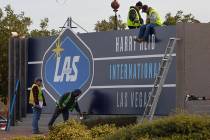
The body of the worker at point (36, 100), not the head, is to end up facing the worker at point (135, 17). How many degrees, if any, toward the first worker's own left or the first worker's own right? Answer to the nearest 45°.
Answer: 0° — they already face them

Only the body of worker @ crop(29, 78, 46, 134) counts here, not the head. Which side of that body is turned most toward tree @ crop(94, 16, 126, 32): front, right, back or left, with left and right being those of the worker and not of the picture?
left

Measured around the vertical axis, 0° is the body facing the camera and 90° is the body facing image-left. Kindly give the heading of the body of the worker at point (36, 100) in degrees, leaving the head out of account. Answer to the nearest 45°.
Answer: approximately 270°

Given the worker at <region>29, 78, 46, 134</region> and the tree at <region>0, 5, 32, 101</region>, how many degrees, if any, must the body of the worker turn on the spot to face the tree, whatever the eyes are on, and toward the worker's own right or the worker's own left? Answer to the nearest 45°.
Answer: approximately 90° to the worker's own left

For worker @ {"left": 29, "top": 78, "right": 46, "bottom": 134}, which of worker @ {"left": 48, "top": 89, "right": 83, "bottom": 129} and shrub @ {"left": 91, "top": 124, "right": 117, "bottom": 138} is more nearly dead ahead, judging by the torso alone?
the worker

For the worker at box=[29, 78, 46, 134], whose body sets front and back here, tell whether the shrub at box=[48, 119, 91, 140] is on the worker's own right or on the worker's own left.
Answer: on the worker's own right
